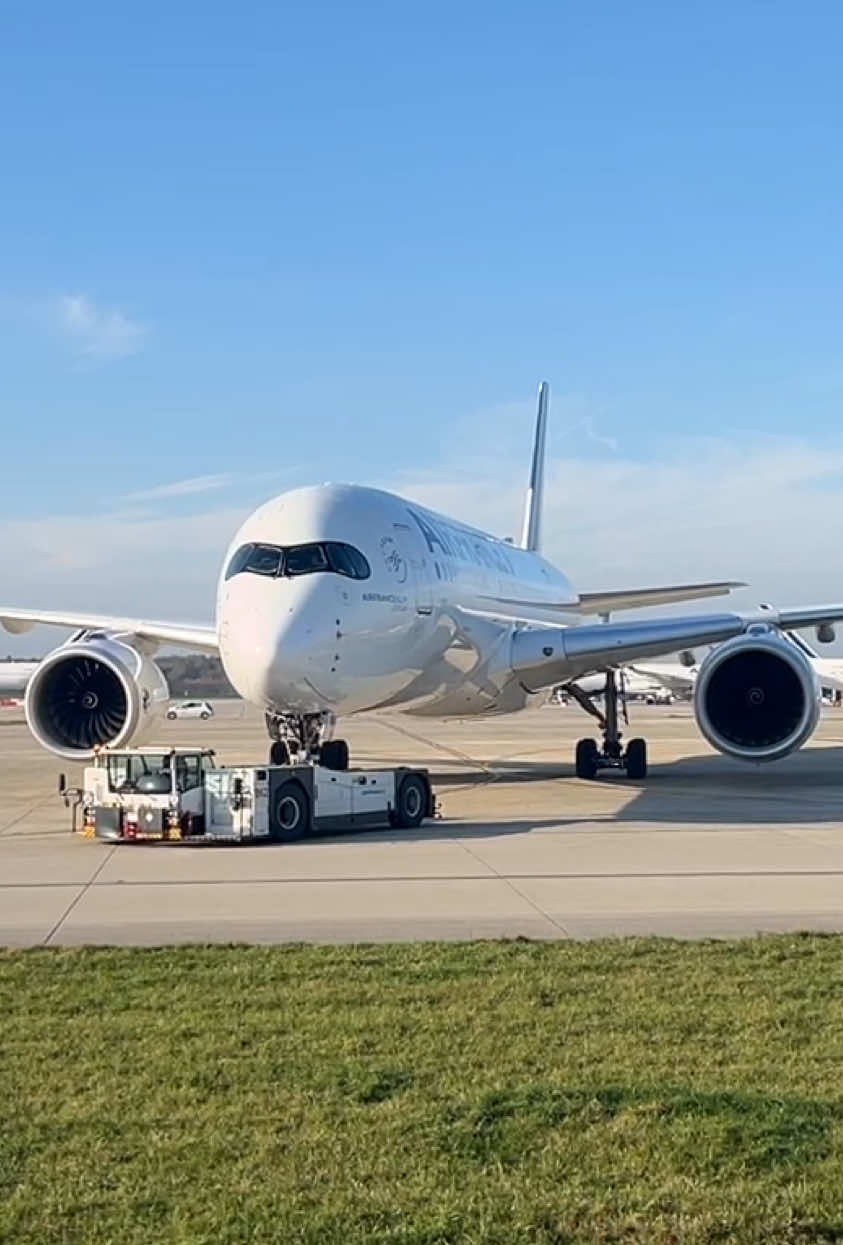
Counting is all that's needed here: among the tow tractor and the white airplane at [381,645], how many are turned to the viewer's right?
0

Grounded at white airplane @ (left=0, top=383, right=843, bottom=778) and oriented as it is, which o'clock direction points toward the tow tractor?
The tow tractor is roughly at 11 o'clock from the white airplane.

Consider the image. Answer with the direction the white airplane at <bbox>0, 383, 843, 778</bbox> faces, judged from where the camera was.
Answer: facing the viewer and to the left of the viewer
